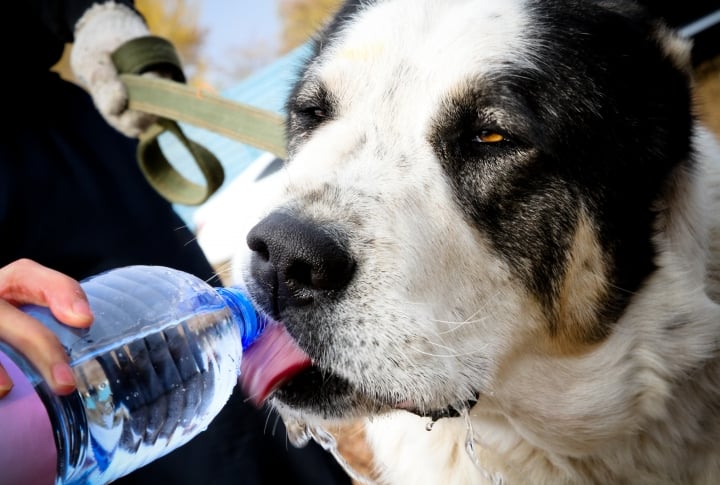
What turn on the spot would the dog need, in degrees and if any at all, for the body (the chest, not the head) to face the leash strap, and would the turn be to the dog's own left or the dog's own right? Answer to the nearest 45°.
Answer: approximately 45° to the dog's own right
